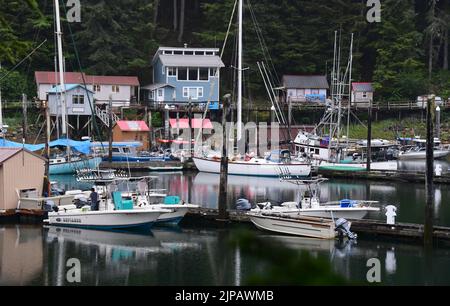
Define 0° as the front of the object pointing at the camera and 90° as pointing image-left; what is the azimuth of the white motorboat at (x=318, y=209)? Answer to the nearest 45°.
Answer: approximately 270°

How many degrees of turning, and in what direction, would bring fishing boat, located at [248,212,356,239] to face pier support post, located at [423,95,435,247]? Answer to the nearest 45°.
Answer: approximately 135° to its right

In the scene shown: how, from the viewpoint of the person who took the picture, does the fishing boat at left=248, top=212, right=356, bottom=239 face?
facing away from the viewer and to the left of the viewer

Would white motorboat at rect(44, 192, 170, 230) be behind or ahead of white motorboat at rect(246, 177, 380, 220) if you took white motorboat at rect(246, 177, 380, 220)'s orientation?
behind

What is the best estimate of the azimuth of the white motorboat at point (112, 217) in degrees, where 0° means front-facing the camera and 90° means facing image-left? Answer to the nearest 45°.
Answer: approximately 270°

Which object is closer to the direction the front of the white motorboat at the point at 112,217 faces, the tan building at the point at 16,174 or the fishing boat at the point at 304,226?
the fishing boat

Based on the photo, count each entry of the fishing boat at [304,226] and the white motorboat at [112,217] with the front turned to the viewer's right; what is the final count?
1
